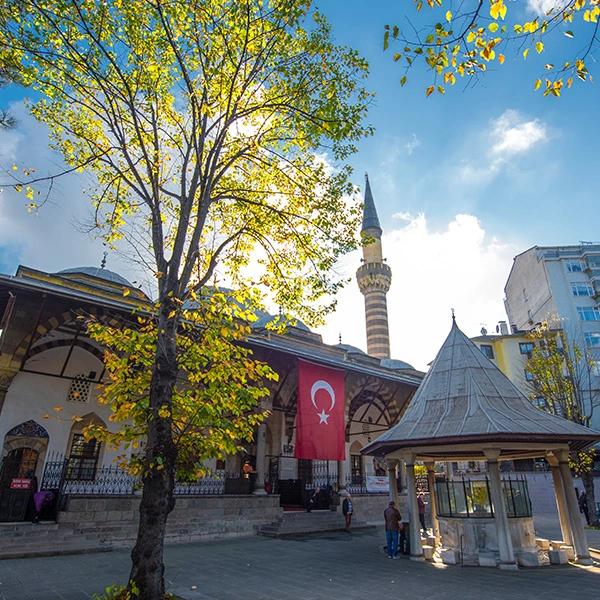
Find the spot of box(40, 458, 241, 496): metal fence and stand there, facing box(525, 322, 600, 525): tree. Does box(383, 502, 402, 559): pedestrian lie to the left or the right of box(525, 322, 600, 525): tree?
right

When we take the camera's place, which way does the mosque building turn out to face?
facing the viewer and to the right of the viewer

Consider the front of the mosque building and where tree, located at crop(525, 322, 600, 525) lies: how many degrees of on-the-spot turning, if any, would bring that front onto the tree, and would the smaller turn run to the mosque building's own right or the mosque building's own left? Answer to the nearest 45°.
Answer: approximately 45° to the mosque building's own left

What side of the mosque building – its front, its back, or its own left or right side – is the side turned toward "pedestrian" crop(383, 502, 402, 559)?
front

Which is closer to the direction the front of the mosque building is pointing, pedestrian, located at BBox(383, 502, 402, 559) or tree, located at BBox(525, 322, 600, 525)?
the pedestrian

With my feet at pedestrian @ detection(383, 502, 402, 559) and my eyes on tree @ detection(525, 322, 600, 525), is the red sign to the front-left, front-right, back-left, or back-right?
back-left

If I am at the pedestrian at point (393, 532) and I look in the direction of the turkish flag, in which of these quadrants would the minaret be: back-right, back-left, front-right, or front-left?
front-right

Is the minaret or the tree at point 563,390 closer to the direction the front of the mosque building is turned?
the tree

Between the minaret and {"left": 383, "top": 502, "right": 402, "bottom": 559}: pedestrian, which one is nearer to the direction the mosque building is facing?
the pedestrian
